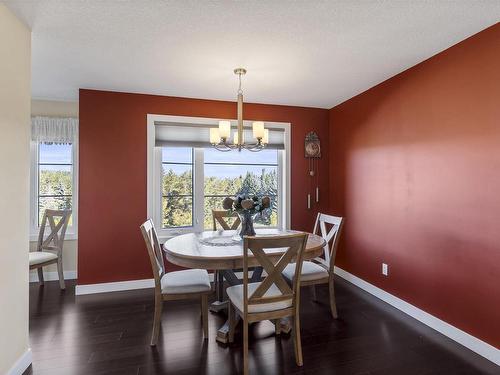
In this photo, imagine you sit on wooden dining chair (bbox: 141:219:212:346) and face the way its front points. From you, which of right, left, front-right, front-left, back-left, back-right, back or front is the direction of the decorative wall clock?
front-left

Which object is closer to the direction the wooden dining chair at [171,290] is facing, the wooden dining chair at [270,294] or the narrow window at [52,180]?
the wooden dining chair

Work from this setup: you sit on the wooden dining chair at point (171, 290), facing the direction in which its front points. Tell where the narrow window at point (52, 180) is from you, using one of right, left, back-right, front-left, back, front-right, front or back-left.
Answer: back-left

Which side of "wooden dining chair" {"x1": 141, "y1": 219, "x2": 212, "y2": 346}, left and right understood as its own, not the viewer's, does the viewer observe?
right

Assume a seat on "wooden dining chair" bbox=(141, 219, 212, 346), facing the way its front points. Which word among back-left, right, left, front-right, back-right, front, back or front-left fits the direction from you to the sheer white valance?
back-left

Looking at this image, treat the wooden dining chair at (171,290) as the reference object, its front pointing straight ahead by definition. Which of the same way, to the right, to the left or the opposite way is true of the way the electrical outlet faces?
the opposite way

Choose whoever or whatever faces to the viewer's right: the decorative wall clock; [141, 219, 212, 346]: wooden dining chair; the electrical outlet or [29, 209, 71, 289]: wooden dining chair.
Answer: [141, 219, 212, 346]: wooden dining chair

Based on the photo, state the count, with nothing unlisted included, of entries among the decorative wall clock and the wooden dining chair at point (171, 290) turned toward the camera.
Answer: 1

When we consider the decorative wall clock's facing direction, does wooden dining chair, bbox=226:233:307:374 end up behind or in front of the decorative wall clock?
in front

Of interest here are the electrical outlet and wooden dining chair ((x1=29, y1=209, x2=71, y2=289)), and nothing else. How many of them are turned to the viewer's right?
0

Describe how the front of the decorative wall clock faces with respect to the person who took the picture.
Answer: facing the viewer

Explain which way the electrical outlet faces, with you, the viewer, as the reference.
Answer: facing the viewer and to the left of the viewer

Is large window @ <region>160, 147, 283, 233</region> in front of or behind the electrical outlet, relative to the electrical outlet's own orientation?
in front
